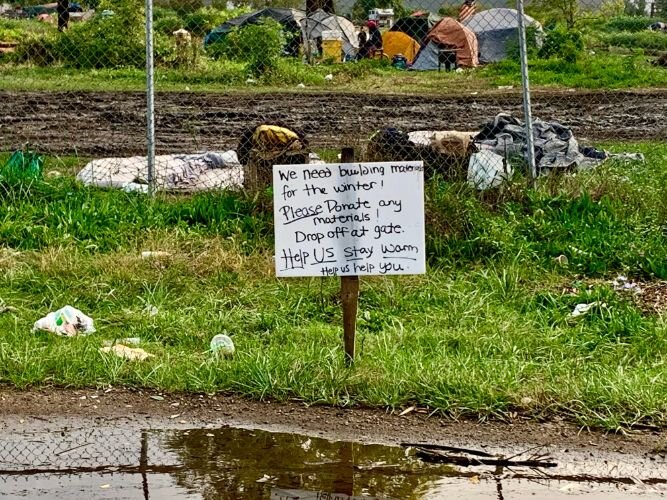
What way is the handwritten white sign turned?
toward the camera

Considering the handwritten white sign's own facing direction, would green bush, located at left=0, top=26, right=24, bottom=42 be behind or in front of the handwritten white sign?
behind

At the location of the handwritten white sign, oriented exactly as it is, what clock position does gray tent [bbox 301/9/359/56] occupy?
The gray tent is roughly at 6 o'clock from the handwritten white sign.

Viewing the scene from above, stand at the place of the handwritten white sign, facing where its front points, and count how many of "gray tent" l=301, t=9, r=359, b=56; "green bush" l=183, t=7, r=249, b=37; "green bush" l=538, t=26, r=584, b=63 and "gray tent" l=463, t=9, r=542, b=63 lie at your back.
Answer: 4

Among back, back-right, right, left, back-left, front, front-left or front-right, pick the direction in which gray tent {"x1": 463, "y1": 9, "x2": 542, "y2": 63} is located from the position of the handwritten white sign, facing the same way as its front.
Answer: back

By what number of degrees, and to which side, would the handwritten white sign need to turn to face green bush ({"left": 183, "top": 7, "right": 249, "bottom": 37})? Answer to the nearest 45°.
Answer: approximately 180°

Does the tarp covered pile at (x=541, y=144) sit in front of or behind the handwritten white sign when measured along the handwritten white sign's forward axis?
behind

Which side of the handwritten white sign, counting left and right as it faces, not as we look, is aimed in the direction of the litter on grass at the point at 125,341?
right

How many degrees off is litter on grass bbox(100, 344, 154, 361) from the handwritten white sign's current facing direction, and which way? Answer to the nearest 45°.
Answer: approximately 90° to its right

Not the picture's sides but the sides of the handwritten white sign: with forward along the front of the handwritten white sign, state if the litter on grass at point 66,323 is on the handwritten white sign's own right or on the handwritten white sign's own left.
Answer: on the handwritten white sign's own right

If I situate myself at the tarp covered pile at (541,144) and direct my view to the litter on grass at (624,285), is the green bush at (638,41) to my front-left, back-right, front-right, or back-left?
back-left
